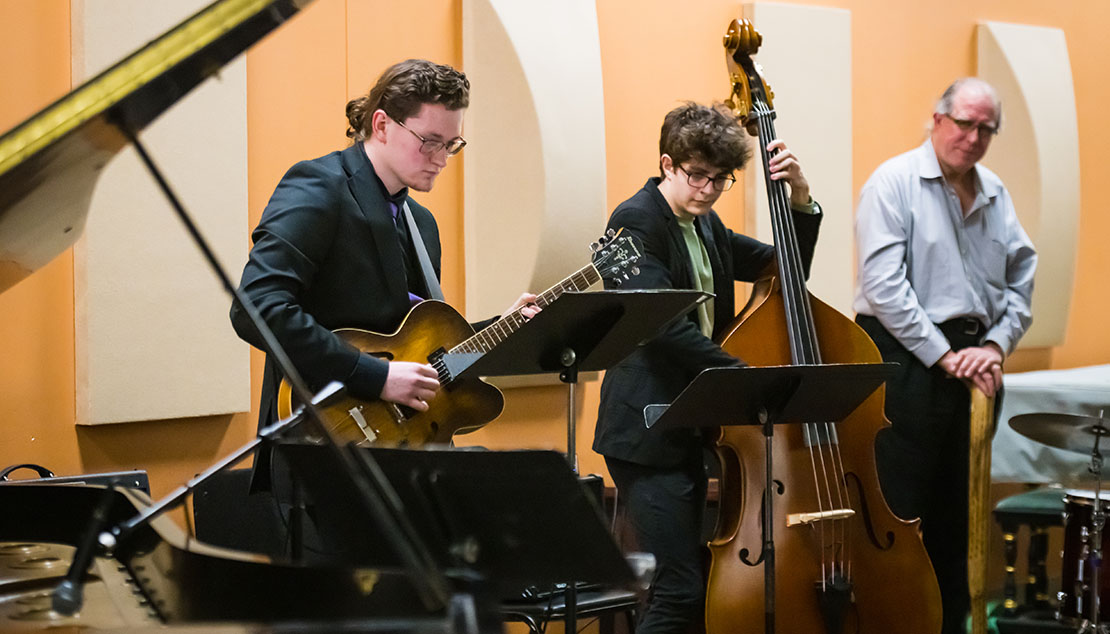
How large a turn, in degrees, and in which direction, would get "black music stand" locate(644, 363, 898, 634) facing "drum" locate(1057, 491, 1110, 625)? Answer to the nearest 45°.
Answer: approximately 90° to its right

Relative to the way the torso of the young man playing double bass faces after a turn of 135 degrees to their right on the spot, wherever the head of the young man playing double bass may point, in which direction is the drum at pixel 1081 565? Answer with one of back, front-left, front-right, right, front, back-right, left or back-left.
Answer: back-right

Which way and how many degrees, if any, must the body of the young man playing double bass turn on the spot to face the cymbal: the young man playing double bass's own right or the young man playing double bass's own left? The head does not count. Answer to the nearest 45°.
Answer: approximately 90° to the young man playing double bass's own left

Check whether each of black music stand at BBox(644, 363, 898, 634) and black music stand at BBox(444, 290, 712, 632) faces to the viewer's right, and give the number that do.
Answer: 0

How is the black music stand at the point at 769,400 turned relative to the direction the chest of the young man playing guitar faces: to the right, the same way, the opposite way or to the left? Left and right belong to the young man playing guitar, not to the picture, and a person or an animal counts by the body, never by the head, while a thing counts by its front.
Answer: the opposite way

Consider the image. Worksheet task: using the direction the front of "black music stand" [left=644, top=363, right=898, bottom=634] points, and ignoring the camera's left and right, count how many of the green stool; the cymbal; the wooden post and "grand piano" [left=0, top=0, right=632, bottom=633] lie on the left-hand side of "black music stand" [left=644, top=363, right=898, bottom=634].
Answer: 1

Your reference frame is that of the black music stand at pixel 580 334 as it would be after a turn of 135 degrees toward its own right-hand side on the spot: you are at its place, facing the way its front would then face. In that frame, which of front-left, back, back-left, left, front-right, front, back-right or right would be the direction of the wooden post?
front-left

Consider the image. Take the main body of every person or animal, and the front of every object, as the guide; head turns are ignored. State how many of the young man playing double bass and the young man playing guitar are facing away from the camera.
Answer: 0

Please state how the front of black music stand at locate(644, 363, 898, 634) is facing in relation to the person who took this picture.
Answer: facing away from the viewer and to the left of the viewer

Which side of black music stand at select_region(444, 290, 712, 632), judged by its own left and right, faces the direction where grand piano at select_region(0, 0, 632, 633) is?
left

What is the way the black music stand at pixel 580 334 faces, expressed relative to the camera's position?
facing away from the viewer and to the left of the viewer

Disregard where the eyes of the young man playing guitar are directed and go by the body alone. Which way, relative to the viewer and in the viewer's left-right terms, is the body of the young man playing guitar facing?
facing the viewer and to the right of the viewer
